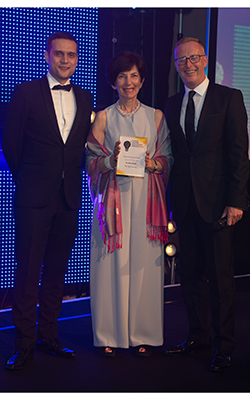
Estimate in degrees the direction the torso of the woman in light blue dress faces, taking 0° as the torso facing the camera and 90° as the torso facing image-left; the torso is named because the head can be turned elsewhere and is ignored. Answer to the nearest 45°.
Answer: approximately 0°

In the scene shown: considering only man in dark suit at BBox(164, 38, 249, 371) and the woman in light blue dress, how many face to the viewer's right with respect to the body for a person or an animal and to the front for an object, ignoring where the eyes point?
0

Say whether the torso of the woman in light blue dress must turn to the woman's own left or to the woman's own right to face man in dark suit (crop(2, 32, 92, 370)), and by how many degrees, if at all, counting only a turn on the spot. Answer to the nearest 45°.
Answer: approximately 90° to the woman's own right

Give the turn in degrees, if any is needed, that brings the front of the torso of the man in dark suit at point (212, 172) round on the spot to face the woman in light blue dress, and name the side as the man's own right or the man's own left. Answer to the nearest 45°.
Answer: approximately 45° to the man's own right

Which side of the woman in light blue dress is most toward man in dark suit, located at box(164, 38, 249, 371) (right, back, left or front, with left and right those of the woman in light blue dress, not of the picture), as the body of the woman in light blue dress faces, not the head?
left

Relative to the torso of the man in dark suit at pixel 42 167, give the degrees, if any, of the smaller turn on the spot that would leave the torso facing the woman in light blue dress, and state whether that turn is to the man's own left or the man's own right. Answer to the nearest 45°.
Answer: approximately 45° to the man's own left

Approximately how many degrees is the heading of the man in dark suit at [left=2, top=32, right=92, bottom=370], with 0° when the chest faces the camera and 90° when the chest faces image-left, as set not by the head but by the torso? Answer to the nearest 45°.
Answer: approximately 315°
